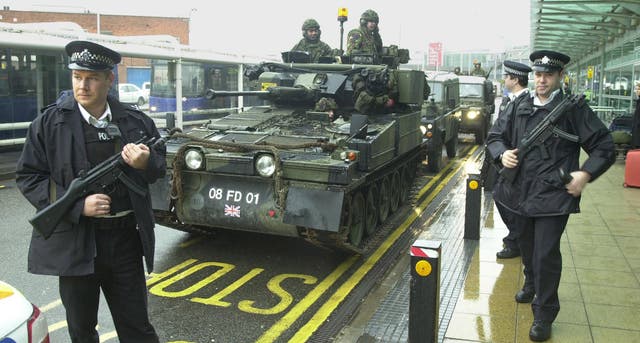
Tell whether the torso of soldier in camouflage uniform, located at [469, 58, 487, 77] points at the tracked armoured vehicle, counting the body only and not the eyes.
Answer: yes

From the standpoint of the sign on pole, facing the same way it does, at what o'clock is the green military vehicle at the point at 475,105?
The green military vehicle is roughly at 12 o'clock from the sign on pole.

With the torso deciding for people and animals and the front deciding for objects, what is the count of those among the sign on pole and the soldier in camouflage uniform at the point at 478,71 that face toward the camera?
2

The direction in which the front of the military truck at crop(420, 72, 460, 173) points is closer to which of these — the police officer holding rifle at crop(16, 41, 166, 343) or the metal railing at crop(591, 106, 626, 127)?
the police officer holding rifle

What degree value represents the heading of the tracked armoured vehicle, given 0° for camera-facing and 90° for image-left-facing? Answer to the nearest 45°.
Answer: approximately 45°
